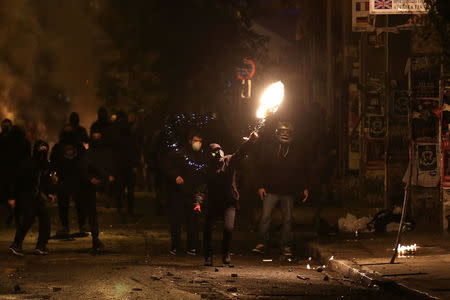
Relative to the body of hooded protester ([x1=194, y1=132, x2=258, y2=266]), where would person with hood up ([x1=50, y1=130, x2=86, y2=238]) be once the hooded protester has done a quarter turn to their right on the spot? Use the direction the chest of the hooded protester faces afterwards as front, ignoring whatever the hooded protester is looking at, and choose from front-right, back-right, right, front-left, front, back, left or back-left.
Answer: front-right

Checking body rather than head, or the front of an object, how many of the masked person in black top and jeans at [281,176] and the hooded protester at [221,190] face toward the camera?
2

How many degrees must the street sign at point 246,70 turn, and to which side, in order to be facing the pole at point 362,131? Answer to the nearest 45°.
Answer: approximately 45° to its left

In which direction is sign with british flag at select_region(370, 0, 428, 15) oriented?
toward the camera

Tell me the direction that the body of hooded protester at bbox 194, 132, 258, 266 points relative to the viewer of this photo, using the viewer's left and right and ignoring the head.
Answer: facing the viewer

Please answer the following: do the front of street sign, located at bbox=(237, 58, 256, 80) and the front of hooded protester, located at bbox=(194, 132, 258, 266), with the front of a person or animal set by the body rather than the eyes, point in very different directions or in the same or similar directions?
same or similar directions

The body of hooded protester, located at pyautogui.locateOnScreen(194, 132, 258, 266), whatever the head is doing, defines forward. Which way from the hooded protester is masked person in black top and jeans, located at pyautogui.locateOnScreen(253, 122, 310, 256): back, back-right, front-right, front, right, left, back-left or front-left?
back-left

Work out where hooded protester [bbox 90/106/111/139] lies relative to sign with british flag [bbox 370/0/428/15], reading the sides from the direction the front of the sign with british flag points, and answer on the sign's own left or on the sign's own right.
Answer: on the sign's own right

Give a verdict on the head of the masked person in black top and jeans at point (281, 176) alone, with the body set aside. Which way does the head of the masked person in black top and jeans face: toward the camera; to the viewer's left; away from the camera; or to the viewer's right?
toward the camera

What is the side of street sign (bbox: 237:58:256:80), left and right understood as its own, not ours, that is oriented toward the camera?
front
